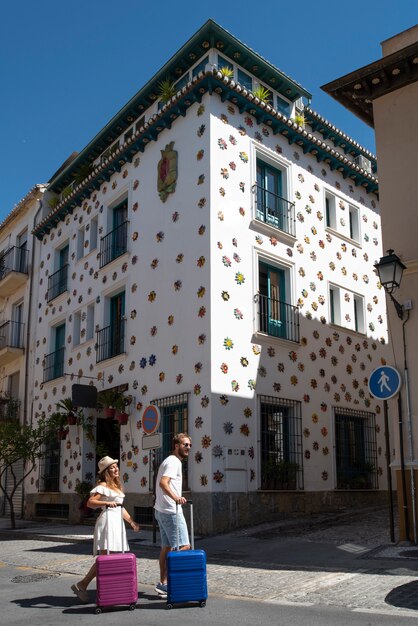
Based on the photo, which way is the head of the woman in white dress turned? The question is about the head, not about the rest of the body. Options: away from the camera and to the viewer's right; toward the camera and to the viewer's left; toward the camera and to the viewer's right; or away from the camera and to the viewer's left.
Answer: toward the camera and to the viewer's right

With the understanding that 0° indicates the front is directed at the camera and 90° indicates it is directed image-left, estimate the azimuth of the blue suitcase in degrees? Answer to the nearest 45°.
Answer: approximately 0°

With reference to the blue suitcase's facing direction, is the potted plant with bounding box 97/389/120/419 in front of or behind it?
behind

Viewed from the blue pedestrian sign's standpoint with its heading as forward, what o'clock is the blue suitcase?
The blue suitcase is roughly at 1 o'clock from the blue pedestrian sign.

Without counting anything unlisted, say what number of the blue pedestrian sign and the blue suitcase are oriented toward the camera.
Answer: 2

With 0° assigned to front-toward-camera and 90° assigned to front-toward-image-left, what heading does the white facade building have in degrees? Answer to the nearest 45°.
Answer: approximately 45°

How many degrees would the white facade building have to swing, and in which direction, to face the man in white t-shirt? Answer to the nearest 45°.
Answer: approximately 45° to its left
